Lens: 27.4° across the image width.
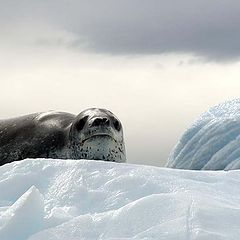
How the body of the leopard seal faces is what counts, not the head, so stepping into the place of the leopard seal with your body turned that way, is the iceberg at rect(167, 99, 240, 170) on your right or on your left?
on your left
